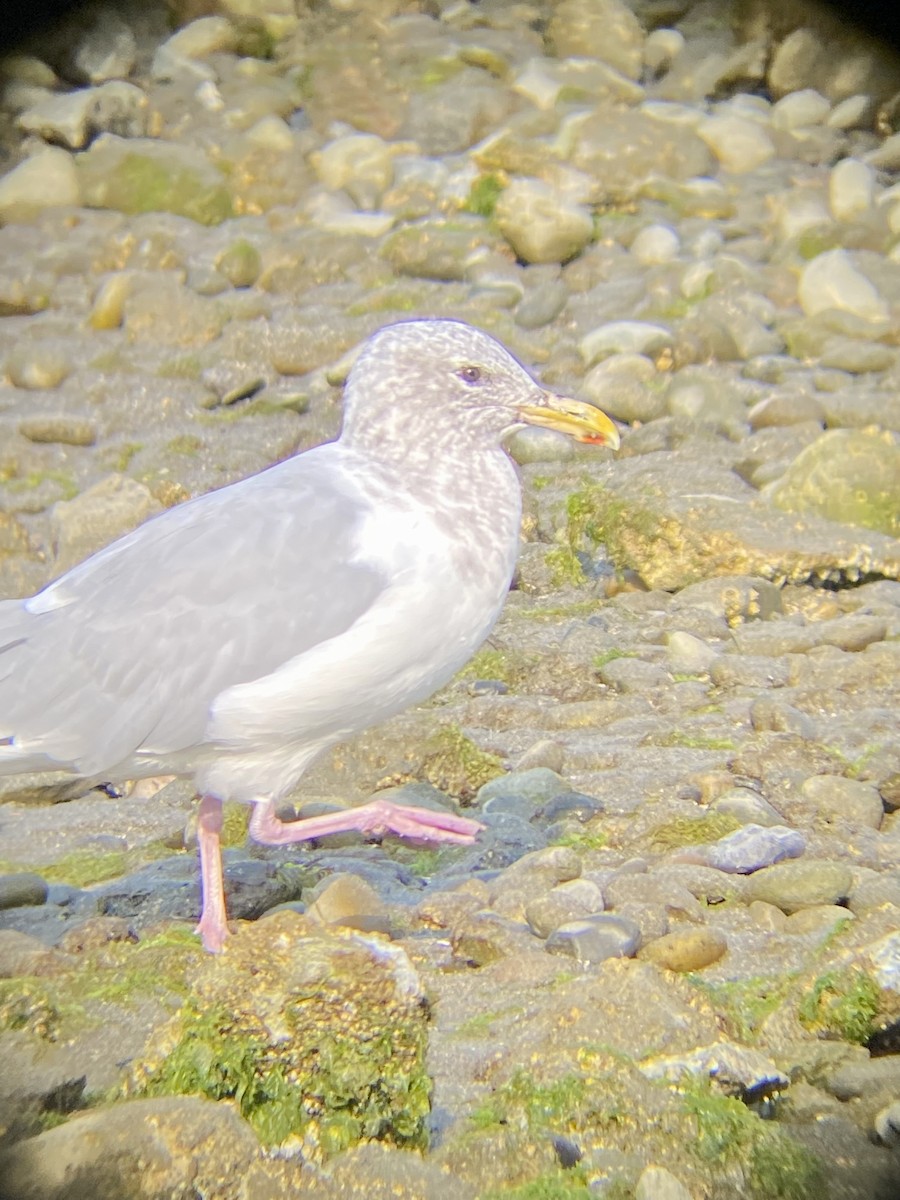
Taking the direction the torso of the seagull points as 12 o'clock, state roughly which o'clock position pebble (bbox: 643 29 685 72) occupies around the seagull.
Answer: The pebble is roughly at 9 o'clock from the seagull.

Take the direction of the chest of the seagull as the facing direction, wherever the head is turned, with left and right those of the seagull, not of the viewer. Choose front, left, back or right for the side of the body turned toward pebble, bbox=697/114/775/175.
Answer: left

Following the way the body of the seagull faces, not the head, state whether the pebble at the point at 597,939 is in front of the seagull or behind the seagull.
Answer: in front

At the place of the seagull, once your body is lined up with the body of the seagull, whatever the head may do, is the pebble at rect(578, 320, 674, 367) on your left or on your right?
on your left

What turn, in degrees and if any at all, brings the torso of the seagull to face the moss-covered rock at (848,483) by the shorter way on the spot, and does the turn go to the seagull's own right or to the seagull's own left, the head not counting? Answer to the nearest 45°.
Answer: approximately 45° to the seagull's own left

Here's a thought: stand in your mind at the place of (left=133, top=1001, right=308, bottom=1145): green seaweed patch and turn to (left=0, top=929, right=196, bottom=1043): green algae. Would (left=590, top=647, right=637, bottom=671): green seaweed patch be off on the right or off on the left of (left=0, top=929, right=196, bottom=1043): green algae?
right

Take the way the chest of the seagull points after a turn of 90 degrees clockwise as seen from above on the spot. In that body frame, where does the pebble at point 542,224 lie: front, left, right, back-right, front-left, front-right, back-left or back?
back

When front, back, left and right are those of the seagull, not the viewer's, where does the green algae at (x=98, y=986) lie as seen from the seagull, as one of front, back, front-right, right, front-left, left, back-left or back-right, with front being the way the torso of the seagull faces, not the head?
right

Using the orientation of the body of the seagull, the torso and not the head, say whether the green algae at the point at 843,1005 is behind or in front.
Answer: in front

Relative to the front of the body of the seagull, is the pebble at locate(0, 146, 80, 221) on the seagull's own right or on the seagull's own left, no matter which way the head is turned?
on the seagull's own left

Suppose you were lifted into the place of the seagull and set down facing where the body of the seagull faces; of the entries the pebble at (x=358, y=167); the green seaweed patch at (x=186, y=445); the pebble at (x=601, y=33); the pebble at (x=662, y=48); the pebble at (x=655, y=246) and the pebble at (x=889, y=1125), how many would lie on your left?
5

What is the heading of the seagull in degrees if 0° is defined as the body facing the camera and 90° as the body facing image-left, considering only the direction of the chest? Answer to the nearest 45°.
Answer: approximately 270°

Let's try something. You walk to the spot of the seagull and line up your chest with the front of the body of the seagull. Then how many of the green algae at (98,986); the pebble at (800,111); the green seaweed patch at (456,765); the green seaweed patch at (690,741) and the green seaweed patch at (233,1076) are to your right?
2

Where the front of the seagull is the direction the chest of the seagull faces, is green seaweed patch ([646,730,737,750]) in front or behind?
in front
